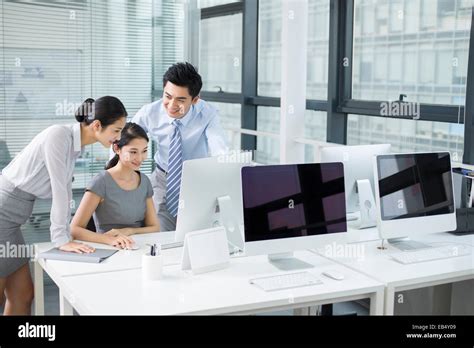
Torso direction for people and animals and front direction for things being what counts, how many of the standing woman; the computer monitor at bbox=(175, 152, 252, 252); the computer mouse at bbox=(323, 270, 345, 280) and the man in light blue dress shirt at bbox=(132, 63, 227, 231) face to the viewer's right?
1

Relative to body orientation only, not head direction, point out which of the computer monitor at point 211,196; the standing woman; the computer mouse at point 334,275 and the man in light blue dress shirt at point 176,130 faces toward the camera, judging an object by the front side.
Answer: the man in light blue dress shirt

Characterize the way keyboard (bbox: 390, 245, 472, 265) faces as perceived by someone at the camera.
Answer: facing the viewer and to the right of the viewer

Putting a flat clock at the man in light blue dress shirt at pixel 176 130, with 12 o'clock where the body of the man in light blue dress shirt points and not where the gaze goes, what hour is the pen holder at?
The pen holder is roughly at 12 o'clock from the man in light blue dress shirt.

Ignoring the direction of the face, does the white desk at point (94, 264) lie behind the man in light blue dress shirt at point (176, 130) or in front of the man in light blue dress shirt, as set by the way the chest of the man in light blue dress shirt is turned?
in front

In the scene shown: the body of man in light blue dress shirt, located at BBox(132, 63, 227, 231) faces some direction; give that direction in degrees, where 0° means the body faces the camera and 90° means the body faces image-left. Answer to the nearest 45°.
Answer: approximately 0°

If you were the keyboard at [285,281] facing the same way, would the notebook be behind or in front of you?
behind

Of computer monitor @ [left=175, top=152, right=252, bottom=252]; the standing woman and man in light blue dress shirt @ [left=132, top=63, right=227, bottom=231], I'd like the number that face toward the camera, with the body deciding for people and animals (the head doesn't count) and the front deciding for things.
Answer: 1

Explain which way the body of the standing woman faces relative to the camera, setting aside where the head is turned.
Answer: to the viewer's right

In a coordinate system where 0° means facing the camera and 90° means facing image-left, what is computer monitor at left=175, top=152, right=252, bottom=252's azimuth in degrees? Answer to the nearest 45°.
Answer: approximately 135°

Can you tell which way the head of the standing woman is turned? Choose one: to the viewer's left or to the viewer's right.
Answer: to the viewer's right

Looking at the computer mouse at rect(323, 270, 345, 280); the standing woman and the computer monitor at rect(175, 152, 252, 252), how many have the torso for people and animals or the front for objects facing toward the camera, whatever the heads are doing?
0

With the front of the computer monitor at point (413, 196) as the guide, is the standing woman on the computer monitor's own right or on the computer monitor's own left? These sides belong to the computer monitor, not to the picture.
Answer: on the computer monitor's own right

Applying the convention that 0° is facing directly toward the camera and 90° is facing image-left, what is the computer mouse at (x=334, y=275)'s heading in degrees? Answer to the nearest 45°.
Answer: approximately 135°
